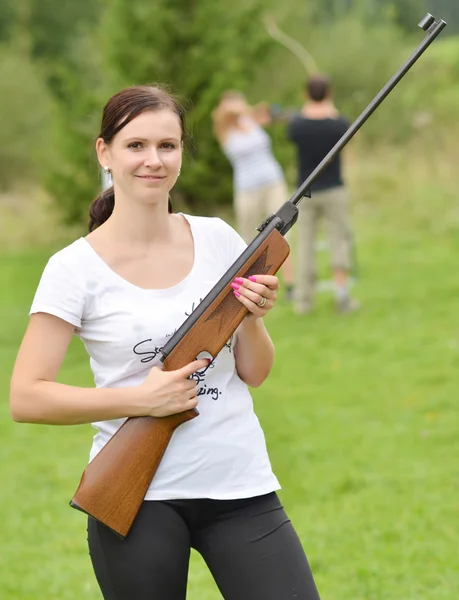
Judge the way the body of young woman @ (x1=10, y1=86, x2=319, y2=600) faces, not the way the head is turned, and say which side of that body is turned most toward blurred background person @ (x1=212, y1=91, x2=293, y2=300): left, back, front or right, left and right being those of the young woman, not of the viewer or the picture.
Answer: back

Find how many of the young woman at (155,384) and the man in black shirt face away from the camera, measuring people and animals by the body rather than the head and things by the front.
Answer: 1

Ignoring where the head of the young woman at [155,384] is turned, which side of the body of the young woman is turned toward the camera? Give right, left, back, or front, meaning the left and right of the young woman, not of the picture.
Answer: front

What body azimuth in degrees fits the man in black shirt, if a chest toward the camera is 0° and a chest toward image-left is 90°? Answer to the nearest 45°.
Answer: approximately 180°

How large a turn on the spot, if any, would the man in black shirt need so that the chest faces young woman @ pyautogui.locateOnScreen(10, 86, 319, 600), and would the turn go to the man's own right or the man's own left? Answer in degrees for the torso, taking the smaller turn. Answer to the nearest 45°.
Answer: approximately 180°

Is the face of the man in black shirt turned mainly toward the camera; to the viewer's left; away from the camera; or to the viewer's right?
away from the camera

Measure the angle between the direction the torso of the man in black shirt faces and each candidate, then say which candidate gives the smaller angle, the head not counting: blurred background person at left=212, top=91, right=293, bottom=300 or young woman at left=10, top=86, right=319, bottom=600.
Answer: the blurred background person

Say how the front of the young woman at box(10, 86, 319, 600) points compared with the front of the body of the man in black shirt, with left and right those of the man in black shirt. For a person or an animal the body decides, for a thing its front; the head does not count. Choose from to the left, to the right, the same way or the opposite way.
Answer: the opposite way

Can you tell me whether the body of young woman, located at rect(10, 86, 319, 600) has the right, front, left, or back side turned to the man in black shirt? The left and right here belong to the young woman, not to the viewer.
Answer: back
